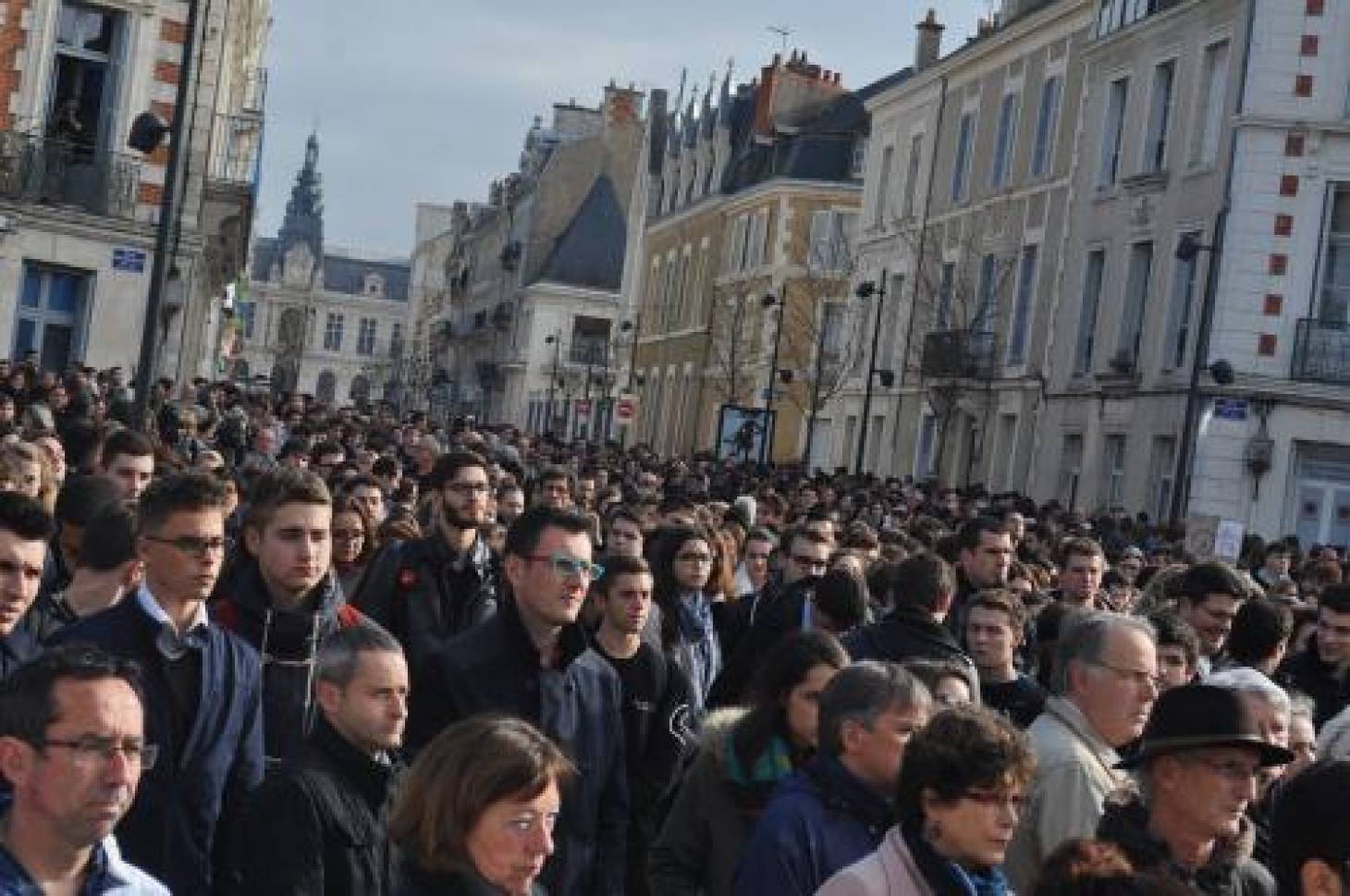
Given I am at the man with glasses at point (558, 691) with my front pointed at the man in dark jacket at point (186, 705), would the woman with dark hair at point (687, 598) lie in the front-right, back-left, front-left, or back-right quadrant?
back-right

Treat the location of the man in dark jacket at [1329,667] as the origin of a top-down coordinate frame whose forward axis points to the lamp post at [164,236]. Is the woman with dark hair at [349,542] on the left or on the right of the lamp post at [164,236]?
left

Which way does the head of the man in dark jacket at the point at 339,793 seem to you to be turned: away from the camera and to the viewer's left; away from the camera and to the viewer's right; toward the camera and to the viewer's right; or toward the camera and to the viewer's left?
toward the camera and to the viewer's right

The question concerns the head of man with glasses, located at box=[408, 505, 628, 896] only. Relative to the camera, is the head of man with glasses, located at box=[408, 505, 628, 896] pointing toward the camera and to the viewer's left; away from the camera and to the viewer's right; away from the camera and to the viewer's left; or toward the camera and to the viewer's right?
toward the camera and to the viewer's right

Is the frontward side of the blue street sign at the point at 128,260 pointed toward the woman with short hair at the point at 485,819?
yes

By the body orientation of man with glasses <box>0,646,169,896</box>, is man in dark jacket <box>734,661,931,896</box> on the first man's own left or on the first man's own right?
on the first man's own left

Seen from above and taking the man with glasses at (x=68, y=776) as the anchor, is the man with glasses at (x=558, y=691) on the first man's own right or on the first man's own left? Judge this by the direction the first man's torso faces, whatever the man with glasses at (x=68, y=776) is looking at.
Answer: on the first man's own left

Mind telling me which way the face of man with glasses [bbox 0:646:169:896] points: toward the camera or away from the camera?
toward the camera

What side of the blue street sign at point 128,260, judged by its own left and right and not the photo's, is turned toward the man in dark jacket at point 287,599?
front

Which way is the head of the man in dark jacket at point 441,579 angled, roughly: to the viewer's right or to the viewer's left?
to the viewer's right

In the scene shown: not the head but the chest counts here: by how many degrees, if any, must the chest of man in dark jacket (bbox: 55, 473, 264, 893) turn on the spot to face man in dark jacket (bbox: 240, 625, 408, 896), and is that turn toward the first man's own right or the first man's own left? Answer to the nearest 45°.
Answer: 0° — they already face them
